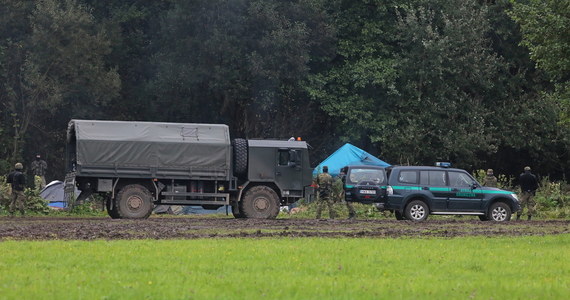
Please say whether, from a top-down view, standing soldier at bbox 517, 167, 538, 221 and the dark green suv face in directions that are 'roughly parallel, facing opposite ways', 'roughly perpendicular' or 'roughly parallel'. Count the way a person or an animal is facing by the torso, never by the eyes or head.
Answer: roughly perpendicular

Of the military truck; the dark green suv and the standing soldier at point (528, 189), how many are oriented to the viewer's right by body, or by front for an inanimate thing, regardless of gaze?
2

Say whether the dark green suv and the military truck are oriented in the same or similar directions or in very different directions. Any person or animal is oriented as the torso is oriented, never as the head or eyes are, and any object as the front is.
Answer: same or similar directions

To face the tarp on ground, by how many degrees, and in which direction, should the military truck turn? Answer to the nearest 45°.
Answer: approximately 90° to its left

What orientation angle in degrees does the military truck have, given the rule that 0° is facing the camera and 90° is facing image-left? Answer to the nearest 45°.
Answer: approximately 270°

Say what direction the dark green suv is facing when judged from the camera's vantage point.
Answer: facing to the right of the viewer

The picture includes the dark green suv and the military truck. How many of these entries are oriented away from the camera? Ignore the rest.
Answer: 0

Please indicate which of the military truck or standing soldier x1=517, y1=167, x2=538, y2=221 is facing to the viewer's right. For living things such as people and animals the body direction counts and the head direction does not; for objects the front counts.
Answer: the military truck

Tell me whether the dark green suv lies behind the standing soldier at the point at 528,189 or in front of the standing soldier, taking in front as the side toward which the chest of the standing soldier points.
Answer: behind

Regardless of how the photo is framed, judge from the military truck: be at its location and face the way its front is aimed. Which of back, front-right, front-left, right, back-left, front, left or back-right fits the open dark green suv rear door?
front
